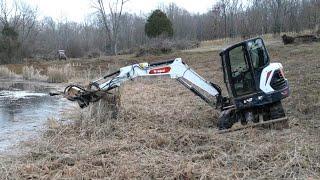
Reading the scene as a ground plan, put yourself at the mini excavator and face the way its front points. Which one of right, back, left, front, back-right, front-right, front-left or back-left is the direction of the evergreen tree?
right

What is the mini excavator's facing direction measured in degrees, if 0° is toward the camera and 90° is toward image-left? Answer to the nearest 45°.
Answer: approximately 90°
